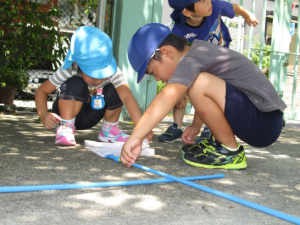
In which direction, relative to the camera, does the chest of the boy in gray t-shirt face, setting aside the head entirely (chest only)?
to the viewer's left

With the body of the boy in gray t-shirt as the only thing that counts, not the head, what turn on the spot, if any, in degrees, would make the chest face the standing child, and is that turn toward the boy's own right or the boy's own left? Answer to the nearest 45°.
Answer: approximately 90° to the boy's own right
